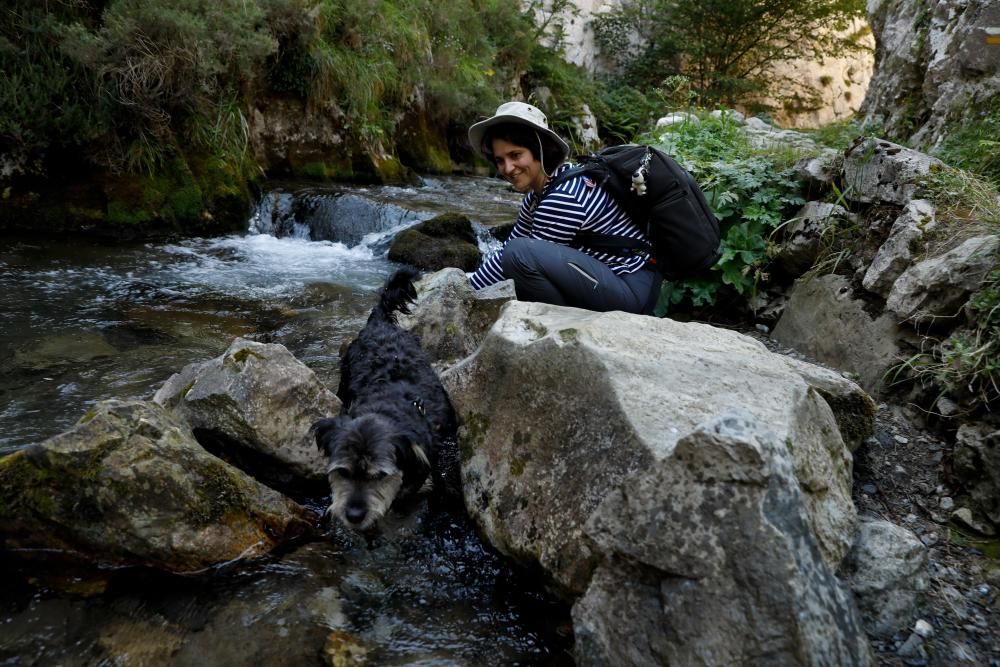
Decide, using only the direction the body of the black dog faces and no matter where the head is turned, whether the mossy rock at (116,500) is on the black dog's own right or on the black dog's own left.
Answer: on the black dog's own right

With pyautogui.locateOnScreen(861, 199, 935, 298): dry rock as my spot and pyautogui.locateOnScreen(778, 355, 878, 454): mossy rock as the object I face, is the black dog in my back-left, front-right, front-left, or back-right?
front-right

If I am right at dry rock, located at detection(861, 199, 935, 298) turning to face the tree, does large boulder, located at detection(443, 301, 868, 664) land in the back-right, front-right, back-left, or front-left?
back-left

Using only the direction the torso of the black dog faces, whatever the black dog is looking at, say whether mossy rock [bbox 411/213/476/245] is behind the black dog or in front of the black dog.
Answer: behind

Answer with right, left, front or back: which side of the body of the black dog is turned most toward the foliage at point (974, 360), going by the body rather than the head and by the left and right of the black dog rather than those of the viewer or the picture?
left

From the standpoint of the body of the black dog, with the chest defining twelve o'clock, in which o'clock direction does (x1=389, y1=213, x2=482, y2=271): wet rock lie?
The wet rock is roughly at 6 o'clock from the black dog.

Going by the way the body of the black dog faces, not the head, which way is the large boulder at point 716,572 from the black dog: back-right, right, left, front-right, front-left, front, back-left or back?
front-left

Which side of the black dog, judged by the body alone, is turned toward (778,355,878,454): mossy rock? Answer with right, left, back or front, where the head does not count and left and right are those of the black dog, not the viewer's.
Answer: left

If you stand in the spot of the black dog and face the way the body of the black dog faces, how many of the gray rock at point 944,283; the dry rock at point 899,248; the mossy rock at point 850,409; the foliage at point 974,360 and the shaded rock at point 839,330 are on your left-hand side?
5

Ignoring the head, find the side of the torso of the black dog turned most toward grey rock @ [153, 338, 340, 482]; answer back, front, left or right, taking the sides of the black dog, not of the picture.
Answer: right

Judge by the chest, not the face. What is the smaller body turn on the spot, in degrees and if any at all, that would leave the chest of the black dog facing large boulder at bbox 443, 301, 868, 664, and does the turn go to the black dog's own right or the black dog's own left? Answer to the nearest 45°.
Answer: approximately 45° to the black dog's own left

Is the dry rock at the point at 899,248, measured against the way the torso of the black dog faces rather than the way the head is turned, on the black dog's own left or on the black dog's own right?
on the black dog's own left

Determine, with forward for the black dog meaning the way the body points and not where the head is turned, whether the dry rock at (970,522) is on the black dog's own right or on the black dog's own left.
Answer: on the black dog's own left

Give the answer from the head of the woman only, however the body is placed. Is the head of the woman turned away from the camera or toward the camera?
toward the camera

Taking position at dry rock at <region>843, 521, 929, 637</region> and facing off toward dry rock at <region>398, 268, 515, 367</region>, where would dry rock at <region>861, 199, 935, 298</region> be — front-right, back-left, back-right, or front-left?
front-right

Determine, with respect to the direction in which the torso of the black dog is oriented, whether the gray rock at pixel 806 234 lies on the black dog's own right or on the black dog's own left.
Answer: on the black dog's own left

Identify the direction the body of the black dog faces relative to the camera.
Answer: toward the camera

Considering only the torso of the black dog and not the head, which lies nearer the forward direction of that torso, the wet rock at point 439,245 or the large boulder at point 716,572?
the large boulder

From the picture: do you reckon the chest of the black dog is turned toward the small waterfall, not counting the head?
no

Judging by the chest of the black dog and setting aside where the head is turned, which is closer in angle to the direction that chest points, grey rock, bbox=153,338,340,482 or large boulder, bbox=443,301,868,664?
the large boulder
